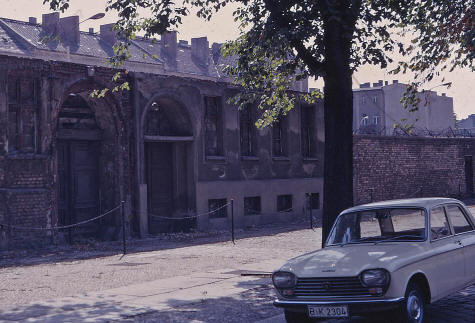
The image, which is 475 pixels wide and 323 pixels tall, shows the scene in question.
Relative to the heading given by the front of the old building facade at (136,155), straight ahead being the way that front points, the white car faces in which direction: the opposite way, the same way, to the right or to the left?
to the right

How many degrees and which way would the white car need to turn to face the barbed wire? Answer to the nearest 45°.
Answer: approximately 135° to its right

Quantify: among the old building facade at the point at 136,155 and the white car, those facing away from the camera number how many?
0

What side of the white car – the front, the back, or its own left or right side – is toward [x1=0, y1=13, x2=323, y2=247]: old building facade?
right

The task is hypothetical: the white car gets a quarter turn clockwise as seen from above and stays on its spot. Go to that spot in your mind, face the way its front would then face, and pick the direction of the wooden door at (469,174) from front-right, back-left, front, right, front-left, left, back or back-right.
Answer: front-right

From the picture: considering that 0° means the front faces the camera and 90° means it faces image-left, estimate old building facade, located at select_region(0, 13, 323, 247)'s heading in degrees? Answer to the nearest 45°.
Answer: approximately 315°

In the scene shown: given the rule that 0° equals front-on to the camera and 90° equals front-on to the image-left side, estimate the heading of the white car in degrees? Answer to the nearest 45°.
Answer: approximately 45°

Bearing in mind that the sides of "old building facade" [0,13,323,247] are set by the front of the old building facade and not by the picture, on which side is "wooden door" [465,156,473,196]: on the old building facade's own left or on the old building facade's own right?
on the old building facade's own left

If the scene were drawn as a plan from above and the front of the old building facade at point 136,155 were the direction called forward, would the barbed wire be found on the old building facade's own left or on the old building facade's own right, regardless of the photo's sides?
on the old building facade's own left
